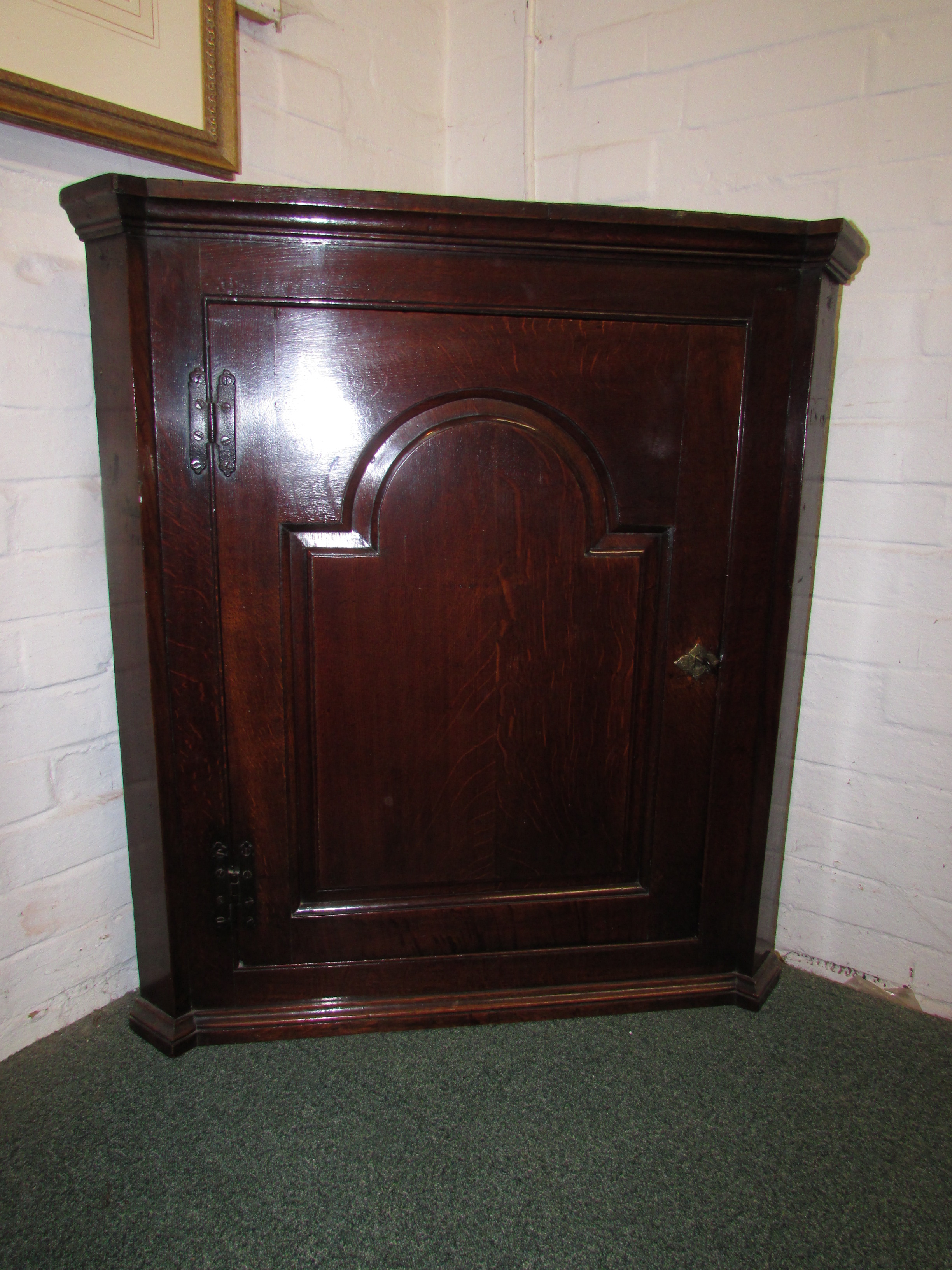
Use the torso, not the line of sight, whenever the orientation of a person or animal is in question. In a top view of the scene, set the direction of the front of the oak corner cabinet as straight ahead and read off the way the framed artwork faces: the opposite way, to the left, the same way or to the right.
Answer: to the left

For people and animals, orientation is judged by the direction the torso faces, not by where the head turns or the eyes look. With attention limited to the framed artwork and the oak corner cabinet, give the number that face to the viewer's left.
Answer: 0

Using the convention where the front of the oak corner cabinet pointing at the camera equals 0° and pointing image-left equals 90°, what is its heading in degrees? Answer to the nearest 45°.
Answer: approximately 0°

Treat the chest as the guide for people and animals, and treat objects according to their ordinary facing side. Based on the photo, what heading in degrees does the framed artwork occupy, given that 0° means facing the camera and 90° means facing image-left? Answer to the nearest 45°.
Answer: approximately 315°
